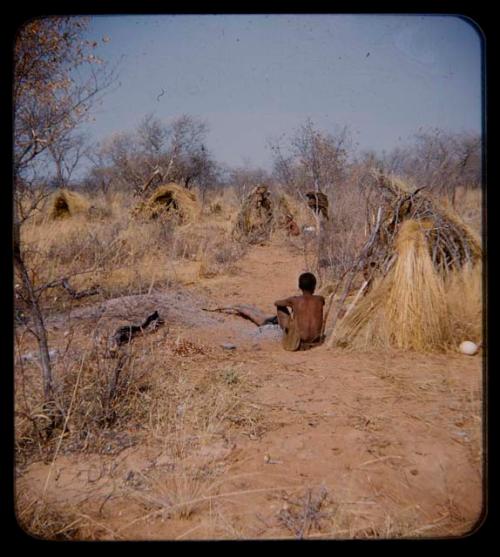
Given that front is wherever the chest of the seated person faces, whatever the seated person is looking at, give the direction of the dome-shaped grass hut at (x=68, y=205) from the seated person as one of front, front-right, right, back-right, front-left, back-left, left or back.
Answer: front

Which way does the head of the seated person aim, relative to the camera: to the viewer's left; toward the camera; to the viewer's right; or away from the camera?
away from the camera

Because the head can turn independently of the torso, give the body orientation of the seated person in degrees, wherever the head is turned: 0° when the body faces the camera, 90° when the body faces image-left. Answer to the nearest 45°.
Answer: approximately 135°

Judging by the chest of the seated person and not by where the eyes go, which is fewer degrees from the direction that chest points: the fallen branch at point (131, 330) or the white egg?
the fallen branch

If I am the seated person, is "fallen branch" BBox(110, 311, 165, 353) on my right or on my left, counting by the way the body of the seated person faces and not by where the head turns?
on my left
